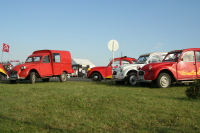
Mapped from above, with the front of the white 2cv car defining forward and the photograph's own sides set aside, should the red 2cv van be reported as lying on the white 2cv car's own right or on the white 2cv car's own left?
on the white 2cv car's own right

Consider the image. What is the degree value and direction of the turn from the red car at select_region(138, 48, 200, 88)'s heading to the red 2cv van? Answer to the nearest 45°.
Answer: approximately 45° to its right

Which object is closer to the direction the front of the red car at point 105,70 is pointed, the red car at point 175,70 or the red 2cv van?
the red 2cv van

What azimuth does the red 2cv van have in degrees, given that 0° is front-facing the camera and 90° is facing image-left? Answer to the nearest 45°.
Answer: approximately 45°

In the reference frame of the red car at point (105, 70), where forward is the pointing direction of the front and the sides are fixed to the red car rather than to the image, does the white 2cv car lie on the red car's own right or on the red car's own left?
on the red car's own left

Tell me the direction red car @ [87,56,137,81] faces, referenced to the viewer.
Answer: facing to the left of the viewer

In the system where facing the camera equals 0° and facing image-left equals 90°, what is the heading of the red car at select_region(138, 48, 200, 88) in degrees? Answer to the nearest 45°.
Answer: approximately 45°
